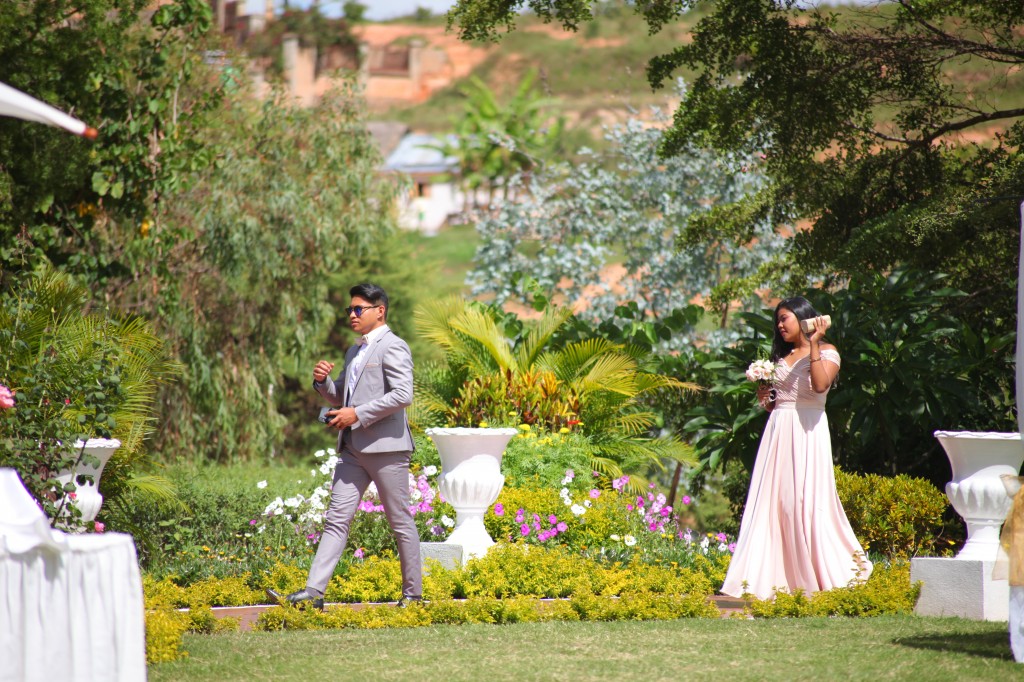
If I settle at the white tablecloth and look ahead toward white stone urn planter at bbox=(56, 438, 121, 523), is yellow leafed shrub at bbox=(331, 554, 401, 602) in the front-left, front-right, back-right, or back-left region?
front-right

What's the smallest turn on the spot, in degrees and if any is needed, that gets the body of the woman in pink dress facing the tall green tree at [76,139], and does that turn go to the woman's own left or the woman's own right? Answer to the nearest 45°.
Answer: approximately 90° to the woman's own right

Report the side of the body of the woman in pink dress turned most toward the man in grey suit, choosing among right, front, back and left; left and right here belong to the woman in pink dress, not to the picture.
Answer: front

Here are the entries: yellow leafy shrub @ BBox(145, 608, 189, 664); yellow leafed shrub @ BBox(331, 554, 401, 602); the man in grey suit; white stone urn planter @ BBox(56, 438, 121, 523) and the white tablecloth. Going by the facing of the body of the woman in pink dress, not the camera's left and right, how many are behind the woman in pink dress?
0

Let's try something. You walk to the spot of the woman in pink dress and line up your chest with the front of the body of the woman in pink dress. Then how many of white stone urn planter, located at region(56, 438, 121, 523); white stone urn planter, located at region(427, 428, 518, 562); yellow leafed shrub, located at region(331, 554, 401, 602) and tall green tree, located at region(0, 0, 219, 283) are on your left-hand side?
0

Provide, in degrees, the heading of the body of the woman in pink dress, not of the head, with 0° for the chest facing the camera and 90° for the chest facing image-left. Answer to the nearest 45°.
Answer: approximately 45°

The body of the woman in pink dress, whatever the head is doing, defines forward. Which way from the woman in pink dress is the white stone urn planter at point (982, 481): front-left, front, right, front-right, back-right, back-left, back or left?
back-left

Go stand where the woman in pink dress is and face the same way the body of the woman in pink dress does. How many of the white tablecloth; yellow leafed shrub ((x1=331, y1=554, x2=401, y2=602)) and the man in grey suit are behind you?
0

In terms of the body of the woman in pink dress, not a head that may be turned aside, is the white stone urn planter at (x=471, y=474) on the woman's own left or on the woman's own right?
on the woman's own right

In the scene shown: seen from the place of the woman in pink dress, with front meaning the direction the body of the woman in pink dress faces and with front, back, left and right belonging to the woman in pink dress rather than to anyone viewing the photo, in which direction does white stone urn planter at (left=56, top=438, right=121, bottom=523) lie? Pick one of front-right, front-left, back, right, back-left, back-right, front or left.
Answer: front-right

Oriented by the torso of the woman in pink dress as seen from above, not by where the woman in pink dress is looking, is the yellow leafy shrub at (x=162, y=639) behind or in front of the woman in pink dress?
in front
